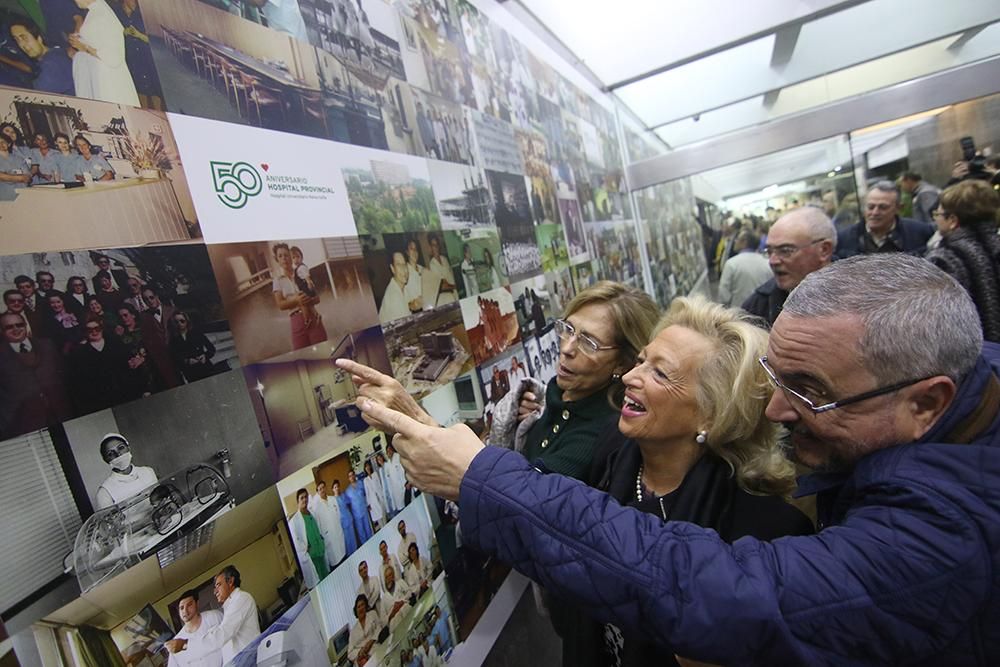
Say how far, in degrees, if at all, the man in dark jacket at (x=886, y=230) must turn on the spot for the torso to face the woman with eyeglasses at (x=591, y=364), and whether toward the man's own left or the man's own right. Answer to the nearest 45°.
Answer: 0° — they already face them

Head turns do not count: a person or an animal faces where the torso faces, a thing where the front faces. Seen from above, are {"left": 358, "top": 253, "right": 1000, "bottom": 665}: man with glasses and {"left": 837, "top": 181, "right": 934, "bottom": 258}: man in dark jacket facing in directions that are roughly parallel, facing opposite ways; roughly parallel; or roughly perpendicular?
roughly perpendicular

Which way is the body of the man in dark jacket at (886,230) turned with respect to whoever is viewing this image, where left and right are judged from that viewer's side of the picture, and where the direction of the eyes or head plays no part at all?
facing the viewer

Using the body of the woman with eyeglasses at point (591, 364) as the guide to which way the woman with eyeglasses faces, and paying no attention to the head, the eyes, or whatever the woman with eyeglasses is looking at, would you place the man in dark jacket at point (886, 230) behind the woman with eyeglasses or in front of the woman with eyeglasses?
behind

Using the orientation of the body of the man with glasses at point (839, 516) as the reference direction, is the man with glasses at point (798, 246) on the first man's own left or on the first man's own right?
on the first man's own right

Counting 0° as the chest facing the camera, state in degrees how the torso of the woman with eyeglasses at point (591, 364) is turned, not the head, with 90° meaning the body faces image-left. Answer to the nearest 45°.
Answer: approximately 45°

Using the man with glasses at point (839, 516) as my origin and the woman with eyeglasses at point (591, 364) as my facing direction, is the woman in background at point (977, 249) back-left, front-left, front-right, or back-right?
front-right

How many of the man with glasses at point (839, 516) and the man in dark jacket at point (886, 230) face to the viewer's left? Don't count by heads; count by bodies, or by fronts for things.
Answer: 1

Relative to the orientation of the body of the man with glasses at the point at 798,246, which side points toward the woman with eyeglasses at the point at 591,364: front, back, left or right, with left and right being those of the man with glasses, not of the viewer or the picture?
front

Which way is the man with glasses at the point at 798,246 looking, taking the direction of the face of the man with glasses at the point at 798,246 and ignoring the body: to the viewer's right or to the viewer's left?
to the viewer's left

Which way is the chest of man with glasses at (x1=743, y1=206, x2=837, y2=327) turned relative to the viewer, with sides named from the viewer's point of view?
facing the viewer and to the left of the viewer

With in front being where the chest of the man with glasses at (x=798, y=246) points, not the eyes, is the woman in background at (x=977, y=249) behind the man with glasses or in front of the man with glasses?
behind

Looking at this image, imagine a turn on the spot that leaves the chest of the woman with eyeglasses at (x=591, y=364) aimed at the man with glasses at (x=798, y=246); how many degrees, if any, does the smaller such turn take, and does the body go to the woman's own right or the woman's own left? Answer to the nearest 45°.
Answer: approximately 180°

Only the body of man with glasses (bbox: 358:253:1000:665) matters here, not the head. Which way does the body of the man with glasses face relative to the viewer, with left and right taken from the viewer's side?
facing to the left of the viewer

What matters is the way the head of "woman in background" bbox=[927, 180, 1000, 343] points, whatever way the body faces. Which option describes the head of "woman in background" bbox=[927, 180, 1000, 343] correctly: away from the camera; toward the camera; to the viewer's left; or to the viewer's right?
to the viewer's left
